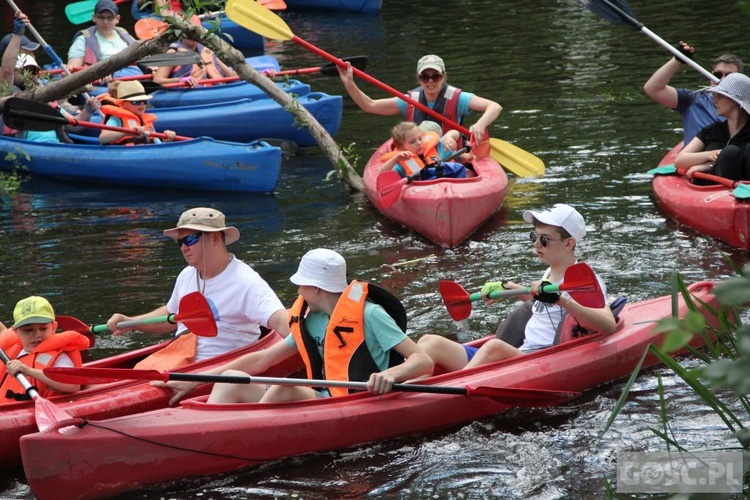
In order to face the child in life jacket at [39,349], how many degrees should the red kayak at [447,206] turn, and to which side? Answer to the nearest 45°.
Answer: approximately 45° to its right

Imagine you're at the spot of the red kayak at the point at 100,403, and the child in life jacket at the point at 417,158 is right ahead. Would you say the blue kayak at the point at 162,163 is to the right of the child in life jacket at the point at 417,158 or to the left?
left

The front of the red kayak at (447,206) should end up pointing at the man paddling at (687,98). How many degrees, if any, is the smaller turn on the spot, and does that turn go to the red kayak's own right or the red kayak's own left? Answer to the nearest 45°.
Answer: approximately 90° to the red kayak's own left

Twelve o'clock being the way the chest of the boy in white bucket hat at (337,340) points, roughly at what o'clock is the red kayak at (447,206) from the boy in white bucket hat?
The red kayak is roughly at 5 o'clock from the boy in white bucket hat.

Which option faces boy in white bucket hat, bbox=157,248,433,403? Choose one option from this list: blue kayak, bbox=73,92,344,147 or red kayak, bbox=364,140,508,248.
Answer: the red kayak

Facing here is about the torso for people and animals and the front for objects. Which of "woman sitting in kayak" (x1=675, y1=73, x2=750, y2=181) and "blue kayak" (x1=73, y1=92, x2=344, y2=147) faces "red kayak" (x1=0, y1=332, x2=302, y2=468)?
the woman sitting in kayak

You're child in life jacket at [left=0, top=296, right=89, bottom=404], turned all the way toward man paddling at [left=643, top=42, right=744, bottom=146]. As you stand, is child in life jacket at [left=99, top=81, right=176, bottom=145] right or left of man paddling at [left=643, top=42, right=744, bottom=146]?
left
